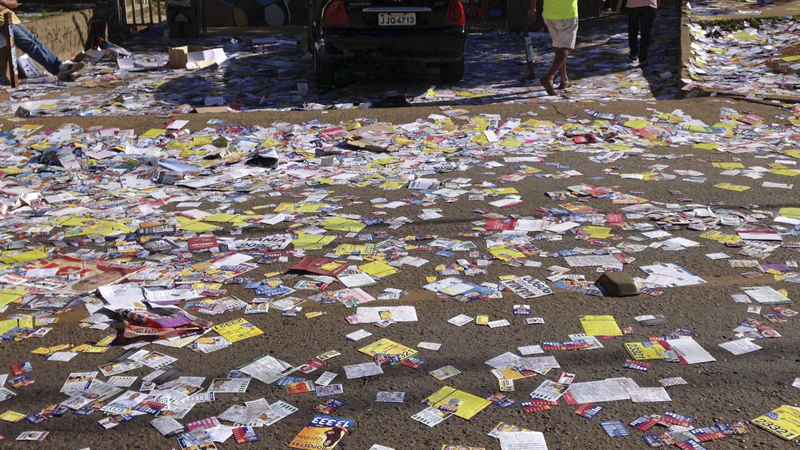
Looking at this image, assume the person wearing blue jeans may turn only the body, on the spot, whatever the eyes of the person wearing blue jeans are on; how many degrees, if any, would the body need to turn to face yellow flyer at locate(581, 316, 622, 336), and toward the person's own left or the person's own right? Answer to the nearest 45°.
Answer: approximately 90° to the person's own right

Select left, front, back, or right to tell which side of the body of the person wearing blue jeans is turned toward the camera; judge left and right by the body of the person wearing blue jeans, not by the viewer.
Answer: right

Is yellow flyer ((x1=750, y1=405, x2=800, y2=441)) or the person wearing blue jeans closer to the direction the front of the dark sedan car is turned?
the person wearing blue jeans

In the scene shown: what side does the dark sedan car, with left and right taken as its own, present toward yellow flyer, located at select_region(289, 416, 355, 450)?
back

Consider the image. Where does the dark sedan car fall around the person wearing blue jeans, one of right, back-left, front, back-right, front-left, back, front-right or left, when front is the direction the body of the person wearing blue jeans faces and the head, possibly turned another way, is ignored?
front-right

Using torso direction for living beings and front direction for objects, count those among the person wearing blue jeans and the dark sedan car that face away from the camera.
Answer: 1

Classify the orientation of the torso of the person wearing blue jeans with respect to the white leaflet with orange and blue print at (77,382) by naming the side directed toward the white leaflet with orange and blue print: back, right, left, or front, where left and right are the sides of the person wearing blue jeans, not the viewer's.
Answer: right

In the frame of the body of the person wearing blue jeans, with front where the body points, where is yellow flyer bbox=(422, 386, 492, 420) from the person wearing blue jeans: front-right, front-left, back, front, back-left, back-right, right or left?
right

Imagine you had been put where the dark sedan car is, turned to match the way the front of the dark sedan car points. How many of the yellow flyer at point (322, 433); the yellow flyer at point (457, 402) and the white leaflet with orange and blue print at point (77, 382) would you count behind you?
3

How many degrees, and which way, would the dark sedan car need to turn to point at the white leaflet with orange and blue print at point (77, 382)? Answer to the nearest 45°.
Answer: approximately 180°

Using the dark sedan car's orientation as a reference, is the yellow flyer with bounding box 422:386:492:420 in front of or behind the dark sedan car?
behind

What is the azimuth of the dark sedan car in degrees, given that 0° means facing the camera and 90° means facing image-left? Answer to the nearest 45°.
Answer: approximately 180°

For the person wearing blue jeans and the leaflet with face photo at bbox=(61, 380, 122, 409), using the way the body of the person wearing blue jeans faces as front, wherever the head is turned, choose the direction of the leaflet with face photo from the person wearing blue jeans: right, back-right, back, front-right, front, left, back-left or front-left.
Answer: right

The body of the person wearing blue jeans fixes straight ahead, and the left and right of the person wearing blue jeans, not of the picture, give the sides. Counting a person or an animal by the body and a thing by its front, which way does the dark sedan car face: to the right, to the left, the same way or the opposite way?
to the left

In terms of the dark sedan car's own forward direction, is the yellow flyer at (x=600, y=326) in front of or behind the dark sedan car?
behind
